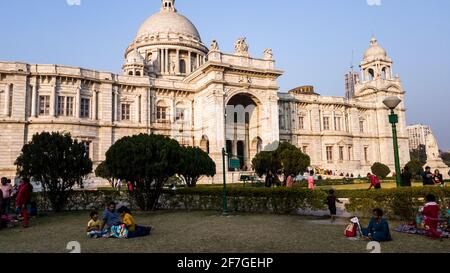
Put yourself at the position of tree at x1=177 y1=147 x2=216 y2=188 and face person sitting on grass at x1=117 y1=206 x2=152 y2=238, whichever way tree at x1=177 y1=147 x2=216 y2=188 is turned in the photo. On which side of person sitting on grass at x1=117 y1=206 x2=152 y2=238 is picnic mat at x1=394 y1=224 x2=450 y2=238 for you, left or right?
left

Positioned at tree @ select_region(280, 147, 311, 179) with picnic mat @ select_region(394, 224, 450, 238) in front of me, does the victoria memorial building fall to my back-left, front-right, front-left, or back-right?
back-right

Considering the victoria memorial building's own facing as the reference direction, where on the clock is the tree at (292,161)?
The tree is roughly at 12 o'clock from the victoria memorial building.

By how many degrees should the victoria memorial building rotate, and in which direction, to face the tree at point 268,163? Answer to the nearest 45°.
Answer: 0° — it already faces it

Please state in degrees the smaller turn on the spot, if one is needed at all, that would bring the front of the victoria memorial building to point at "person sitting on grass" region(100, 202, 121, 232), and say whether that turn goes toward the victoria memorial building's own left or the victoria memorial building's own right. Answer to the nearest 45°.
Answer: approximately 45° to the victoria memorial building's own right

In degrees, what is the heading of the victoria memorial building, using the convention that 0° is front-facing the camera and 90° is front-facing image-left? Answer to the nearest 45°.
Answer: approximately 315°
